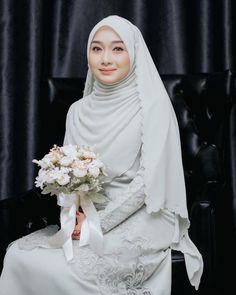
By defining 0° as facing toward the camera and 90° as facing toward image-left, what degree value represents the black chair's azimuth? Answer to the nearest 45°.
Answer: approximately 45°

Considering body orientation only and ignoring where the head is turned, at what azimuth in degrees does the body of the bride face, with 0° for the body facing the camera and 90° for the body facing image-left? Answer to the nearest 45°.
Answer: approximately 45°
